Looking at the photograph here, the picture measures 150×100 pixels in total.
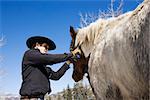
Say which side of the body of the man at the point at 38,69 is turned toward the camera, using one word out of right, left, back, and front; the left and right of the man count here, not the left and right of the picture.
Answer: right

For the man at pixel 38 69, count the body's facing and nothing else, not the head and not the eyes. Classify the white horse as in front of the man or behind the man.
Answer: in front
